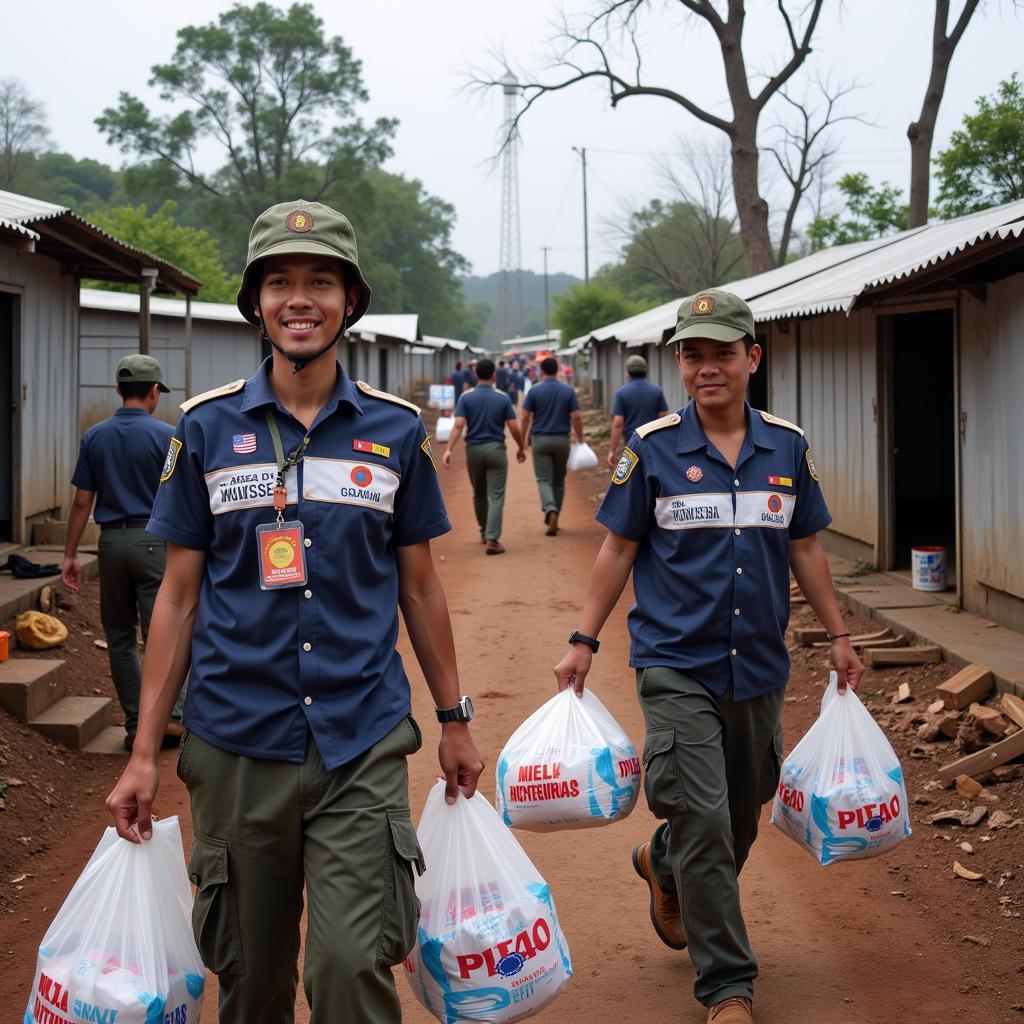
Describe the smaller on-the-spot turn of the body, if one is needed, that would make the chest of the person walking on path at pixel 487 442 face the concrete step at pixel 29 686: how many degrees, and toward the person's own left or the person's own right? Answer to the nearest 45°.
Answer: approximately 180°

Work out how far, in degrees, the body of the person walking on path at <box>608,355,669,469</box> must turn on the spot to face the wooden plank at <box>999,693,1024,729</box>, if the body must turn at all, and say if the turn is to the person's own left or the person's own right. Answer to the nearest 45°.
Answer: approximately 180°

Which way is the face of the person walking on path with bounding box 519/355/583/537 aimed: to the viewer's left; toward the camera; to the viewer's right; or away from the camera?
away from the camera

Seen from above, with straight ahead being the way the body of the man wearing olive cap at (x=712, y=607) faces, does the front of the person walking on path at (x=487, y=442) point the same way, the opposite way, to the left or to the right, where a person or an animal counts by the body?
the opposite way

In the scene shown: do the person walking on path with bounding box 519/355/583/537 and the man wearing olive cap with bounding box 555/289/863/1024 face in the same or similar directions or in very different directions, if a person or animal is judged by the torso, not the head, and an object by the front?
very different directions

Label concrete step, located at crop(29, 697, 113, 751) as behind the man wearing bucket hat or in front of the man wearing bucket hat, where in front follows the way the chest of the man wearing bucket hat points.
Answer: behind

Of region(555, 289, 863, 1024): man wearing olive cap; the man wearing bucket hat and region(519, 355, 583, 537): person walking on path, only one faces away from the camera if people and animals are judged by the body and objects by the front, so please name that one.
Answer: the person walking on path

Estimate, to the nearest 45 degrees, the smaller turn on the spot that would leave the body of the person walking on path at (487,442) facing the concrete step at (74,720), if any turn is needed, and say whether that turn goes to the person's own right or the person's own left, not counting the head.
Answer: approximately 180°

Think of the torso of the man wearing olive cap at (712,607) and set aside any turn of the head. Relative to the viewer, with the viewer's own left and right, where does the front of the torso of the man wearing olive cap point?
facing the viewer

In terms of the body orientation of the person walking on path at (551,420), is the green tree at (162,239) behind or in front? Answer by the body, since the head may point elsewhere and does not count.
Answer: in front

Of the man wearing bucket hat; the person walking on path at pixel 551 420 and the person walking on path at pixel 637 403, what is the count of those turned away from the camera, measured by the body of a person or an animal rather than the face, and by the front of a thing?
2

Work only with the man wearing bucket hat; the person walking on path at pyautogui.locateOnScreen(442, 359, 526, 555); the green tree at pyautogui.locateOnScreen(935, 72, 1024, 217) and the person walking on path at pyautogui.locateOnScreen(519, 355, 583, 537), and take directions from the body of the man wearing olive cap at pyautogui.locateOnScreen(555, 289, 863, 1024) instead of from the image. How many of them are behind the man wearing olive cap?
3

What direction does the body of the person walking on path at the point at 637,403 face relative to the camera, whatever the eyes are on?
away from the camera

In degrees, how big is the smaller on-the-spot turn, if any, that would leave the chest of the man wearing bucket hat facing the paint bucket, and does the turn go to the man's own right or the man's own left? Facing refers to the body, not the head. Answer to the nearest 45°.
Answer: approximately 135° to the man's own left

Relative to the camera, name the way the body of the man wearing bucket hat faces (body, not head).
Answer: toward the camera

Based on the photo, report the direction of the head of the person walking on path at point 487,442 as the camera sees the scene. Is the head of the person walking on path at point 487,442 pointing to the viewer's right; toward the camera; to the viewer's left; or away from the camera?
away from the camera

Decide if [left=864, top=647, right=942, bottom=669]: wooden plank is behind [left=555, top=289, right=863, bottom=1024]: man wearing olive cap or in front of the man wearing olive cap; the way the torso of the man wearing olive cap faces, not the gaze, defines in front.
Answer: behind

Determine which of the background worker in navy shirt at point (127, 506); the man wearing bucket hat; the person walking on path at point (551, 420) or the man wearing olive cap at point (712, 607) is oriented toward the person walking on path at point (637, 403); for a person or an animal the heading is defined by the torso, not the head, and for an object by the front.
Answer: the background worker in navy shirt

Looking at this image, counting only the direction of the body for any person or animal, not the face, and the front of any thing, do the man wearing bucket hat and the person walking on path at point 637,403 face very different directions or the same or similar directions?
very different directions
